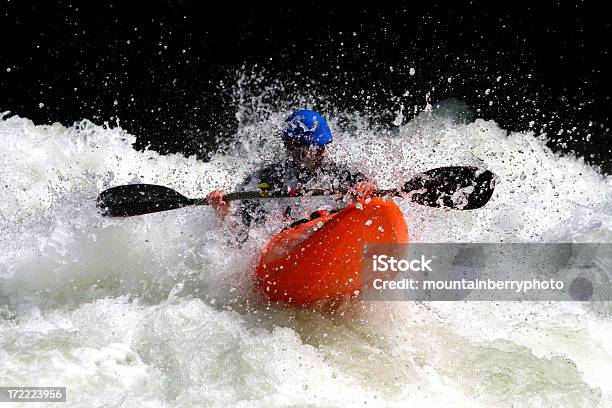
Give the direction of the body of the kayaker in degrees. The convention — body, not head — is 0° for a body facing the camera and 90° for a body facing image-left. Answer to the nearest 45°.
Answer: approximately 0°
